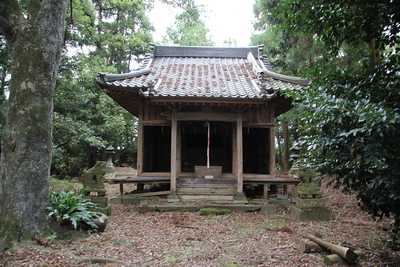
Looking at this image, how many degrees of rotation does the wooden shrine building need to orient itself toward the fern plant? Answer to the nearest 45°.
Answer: approximately 45° to its right

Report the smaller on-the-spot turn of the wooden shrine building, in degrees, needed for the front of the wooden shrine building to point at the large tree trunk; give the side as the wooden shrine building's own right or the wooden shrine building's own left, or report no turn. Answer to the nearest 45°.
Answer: approximately 45° to the wooden shrine building's own right

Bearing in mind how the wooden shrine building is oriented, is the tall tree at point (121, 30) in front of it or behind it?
behind

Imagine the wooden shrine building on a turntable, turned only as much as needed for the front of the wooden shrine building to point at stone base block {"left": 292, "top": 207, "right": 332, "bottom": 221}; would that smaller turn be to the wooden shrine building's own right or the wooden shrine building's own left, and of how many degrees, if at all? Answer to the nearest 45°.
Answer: approximately 45° to the wooden shrine building's own left

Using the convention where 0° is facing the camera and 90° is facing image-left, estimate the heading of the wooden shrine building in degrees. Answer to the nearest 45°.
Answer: approximately 0°
